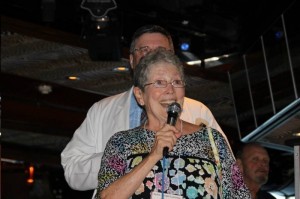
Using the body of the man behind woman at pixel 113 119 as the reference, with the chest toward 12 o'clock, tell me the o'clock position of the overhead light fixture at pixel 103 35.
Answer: The overhead light fixture is roughly at 6 o'clock from the man behind woman.

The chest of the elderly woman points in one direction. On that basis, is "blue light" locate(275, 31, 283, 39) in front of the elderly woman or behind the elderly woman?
behind

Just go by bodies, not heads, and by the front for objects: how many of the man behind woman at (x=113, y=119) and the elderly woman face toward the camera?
2

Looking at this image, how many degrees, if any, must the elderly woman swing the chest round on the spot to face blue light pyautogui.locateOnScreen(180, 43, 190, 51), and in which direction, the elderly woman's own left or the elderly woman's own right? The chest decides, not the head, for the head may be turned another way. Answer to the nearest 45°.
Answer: approximately 180°

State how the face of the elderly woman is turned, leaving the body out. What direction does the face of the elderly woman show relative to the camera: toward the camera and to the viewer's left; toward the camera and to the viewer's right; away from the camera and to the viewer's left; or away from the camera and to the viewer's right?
toward the camera and to the viewer's right

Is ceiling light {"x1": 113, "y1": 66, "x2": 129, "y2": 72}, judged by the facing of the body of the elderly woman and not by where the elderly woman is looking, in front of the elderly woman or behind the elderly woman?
behind

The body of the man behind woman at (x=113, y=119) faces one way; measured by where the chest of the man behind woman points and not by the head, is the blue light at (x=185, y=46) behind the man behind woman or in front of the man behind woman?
behind

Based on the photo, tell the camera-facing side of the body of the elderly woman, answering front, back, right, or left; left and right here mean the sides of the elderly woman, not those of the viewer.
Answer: front

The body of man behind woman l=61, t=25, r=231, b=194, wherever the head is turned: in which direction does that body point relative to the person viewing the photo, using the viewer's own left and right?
facing the viewer

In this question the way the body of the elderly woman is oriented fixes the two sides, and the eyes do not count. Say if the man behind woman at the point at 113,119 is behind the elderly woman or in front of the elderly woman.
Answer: behind

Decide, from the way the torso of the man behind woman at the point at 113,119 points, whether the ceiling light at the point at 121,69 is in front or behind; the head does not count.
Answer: behind

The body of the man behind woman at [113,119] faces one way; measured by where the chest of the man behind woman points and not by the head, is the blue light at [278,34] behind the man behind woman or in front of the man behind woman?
behind

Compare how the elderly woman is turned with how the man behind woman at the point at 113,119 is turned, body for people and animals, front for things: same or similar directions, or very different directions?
same or similar directions

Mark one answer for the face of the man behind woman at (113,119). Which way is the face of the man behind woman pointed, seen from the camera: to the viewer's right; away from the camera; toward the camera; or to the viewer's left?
toward the camera
